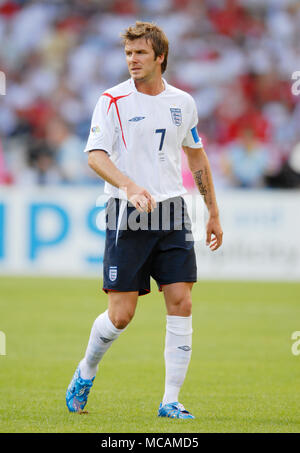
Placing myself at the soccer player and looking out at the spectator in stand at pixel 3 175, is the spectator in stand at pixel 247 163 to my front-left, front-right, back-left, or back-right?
front-right

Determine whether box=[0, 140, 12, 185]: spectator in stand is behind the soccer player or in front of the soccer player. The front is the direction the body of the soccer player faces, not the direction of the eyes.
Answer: behind

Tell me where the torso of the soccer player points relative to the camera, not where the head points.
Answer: toward the camera

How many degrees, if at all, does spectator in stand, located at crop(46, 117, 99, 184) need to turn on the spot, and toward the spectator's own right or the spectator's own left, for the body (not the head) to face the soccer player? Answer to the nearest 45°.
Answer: approximately 45° to the spectator's own left

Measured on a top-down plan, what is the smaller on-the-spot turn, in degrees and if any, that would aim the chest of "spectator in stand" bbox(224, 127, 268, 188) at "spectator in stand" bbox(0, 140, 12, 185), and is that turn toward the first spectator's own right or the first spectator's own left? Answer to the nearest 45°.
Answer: approximately 90° to the first spectator's own right

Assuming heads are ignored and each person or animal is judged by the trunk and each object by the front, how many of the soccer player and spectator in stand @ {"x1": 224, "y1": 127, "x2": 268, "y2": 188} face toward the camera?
2

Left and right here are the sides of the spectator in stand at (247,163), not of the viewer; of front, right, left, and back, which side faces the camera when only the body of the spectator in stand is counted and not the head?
front

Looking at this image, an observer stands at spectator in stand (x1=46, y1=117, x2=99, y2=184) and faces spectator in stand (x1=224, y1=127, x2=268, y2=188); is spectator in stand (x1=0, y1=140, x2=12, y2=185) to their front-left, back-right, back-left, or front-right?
back-right

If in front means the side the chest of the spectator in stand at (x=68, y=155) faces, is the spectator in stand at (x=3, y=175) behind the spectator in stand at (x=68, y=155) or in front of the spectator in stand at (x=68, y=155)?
in front

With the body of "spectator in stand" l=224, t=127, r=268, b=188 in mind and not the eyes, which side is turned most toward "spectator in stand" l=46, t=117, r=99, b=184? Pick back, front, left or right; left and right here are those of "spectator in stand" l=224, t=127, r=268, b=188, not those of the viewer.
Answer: right

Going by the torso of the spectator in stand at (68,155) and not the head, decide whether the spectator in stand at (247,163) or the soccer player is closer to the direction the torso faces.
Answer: the soccer player

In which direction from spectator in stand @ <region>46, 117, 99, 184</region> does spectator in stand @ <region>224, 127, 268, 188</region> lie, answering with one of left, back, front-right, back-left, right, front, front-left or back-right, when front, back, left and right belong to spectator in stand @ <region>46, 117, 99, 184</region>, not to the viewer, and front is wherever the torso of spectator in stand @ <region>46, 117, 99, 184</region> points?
back-left

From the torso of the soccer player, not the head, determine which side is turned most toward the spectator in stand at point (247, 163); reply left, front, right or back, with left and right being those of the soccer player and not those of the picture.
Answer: back
